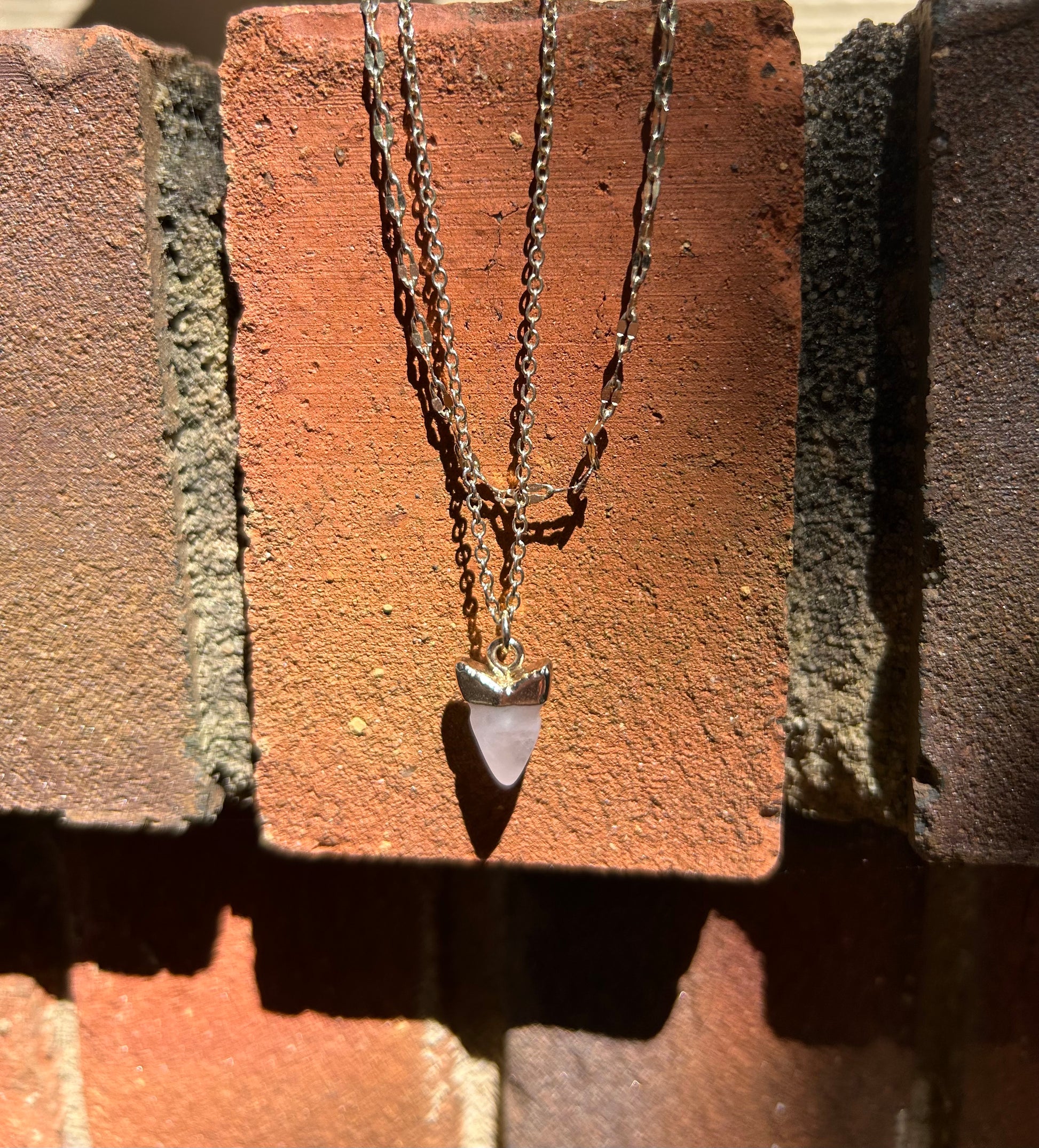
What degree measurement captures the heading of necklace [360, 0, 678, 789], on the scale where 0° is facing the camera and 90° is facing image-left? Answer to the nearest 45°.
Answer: approximately 0°
